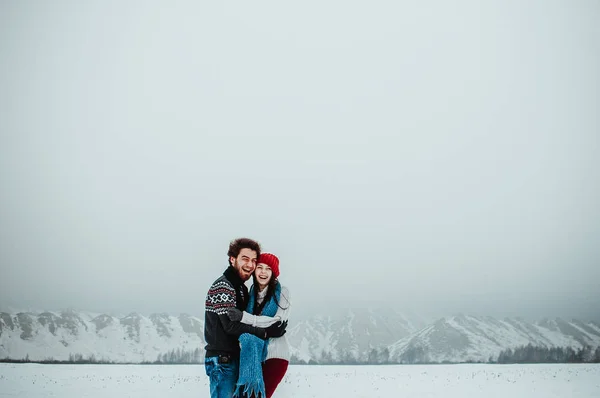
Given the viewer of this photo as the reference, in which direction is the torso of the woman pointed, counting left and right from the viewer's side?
facing the viewer and to the left of the viewer

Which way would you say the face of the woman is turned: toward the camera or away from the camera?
toward the camera
